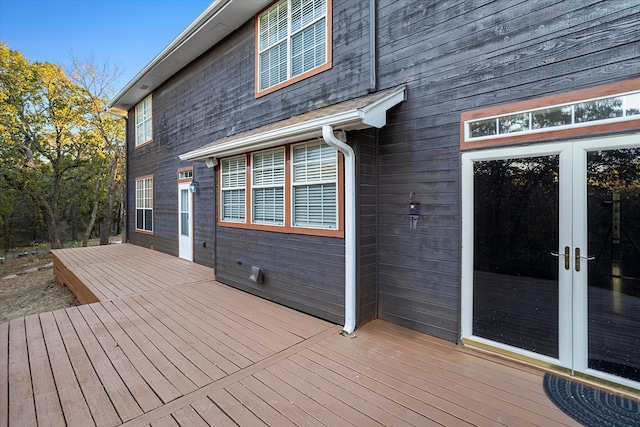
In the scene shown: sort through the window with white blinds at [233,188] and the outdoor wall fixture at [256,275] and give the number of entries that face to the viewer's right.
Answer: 0

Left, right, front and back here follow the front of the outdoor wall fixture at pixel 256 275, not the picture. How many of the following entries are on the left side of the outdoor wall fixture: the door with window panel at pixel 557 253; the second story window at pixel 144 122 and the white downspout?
2

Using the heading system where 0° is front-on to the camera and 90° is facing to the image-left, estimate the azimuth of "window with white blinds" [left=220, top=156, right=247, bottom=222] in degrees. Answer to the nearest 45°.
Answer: approximately 45°

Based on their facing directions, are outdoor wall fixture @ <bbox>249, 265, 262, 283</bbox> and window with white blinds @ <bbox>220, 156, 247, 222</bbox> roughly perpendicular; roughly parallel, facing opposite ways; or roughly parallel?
roughly parallel

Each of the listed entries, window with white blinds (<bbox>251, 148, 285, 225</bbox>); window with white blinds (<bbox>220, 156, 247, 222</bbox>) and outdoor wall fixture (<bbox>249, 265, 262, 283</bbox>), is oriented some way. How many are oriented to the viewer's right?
0

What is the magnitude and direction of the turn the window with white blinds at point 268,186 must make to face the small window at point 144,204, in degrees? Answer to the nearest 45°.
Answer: approximately 90° to its right

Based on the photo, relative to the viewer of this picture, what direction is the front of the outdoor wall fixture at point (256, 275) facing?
facing the viewer and to the left of the viewer

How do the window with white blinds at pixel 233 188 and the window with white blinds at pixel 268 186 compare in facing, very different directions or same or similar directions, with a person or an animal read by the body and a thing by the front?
same or similar directions

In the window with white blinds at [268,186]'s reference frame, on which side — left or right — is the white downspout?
on its left

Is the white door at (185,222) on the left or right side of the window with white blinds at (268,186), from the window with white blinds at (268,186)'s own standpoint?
on its right

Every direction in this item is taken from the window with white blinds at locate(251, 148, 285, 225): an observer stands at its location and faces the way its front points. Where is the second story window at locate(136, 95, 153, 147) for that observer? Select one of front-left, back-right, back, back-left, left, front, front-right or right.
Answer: right

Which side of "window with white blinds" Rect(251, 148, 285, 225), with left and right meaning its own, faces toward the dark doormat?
left
